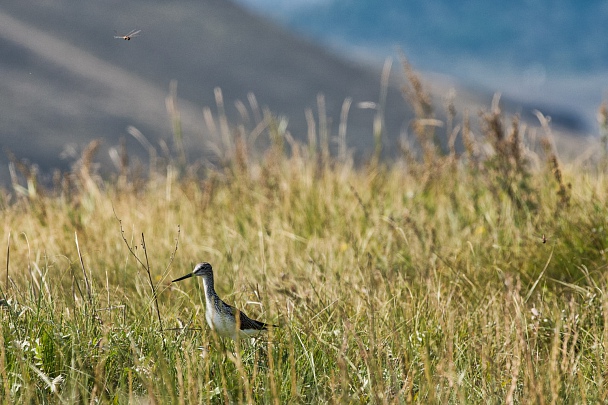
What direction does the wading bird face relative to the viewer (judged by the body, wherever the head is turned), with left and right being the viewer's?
facing to the left of the viewer
